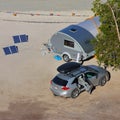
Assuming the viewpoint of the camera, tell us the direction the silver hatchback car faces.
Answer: facing away from the viewer and to the right of the viewer

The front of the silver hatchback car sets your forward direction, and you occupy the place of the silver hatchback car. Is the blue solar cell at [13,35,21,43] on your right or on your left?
on your left

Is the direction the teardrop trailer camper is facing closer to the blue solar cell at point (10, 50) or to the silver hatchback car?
the blue solar cell

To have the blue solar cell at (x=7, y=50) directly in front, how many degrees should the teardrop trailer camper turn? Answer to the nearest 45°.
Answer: approximately 45° to its left

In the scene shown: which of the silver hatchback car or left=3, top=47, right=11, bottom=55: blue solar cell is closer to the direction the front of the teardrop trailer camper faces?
the blue solar cell

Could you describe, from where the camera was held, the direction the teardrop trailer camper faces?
facing away from the viewer and to the left of the viewer

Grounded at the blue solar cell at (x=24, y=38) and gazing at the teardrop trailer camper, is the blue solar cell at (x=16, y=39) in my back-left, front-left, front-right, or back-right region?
back-right

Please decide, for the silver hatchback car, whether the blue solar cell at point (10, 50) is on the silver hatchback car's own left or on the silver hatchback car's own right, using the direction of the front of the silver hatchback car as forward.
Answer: on the silver hatchback car's own left
